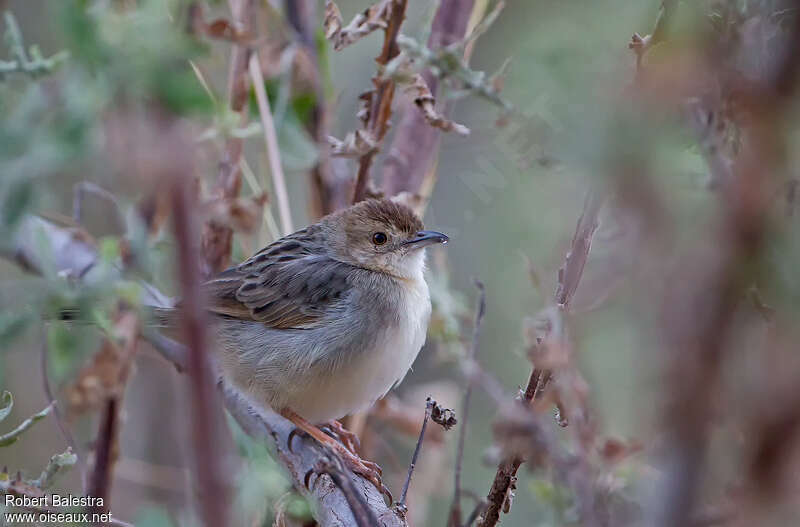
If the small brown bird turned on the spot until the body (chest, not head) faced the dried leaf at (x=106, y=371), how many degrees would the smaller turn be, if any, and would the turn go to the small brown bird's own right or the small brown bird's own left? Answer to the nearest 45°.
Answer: approximately 90° to the small brown bird's own right

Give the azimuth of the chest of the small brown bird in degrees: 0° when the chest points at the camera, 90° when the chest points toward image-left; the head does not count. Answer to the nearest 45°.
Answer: approximately 270°
